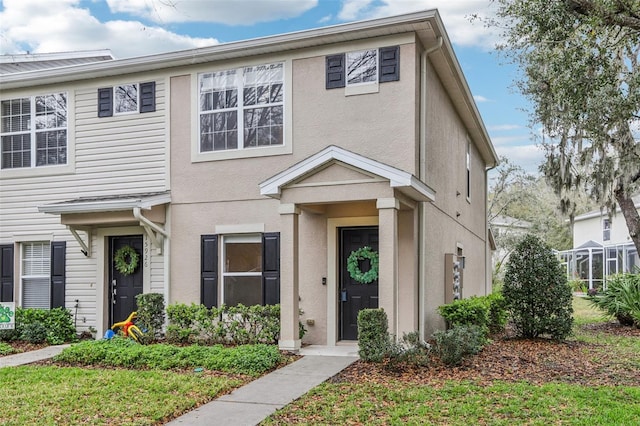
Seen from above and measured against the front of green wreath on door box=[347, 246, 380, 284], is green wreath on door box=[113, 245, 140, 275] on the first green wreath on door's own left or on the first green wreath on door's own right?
on the first green wreath on door's own right

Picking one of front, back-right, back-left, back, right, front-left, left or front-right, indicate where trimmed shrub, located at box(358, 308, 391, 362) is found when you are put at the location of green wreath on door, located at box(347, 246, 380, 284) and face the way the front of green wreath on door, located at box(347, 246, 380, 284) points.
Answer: front

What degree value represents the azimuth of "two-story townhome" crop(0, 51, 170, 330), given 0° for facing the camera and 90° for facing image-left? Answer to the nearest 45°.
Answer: approximately 45°

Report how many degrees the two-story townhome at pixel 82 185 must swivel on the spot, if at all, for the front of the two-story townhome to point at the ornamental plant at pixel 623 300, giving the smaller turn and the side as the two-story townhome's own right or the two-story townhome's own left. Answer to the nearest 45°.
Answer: approximately 135° to the two-story townhome's own left

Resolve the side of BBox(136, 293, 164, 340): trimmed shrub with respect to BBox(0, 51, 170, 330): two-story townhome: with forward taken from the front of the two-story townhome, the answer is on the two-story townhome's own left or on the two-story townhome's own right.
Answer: on the two-story townhome's own left

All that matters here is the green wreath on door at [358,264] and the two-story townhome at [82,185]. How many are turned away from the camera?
0

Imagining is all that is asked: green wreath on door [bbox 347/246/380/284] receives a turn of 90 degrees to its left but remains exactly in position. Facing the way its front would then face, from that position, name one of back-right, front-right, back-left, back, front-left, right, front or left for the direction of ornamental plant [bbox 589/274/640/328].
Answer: front-left

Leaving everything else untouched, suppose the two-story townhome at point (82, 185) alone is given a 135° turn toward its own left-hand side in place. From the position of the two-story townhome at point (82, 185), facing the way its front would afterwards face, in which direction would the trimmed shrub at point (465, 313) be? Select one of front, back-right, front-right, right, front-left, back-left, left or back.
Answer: front-right

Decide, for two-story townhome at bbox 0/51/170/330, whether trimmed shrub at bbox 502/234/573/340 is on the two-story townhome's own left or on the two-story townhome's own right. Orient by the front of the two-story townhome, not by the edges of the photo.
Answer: on the two-story townhome's own left

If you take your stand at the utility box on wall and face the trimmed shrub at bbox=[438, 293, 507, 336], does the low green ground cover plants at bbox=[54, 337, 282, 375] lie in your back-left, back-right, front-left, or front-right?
front-right

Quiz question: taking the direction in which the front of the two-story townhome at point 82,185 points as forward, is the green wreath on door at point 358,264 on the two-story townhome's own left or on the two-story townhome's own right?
on the two-story townhome's own left

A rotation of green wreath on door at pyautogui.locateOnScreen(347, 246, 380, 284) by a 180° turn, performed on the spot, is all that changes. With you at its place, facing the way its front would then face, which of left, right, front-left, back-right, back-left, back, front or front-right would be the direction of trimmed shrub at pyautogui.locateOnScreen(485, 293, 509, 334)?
front-right

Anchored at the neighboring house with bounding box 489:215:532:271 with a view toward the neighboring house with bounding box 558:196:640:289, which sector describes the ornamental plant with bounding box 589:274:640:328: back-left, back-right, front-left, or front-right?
front-right

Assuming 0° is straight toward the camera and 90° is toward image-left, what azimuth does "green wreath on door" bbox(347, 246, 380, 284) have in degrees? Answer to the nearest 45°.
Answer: approximately 0°

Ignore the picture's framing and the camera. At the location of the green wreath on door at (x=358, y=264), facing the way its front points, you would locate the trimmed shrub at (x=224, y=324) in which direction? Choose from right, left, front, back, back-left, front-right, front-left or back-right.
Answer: right

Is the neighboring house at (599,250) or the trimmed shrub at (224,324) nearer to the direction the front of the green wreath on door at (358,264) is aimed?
the trimmed shrub

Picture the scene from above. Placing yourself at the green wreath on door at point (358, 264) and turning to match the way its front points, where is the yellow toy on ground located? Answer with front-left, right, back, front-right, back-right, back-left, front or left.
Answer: right

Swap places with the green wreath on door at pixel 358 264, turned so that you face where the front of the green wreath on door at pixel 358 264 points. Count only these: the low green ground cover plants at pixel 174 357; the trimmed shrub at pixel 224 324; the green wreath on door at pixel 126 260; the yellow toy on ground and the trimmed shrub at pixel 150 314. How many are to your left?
0
